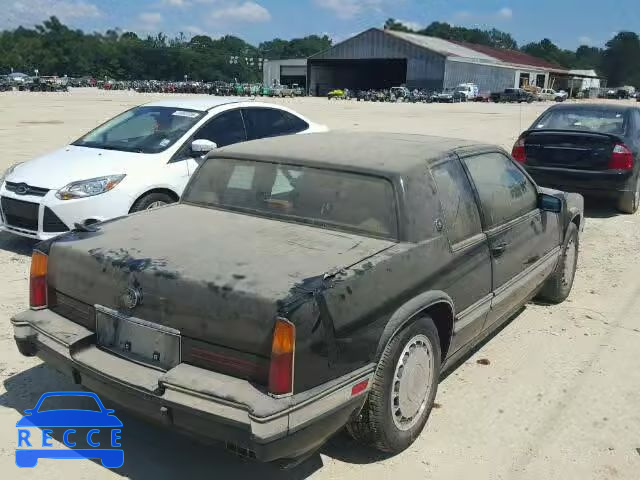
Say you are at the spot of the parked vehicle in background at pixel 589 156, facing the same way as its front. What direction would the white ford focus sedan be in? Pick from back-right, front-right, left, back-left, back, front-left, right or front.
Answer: back

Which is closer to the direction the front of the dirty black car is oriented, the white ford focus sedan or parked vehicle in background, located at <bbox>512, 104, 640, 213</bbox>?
the parked vehicle in background

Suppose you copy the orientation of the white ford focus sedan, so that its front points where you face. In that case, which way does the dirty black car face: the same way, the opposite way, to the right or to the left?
the opposite way

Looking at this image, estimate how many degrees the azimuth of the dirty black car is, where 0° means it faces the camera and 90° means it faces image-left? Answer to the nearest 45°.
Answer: approximately 225°

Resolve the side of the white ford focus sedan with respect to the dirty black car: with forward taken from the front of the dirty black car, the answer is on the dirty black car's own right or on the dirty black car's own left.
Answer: on the dirty black car's own left

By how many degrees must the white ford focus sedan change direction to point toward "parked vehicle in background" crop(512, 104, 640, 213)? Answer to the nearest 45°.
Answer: approximately 135° to its left

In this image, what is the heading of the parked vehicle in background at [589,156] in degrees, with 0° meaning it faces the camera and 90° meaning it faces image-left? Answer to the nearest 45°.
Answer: approximately 225°
